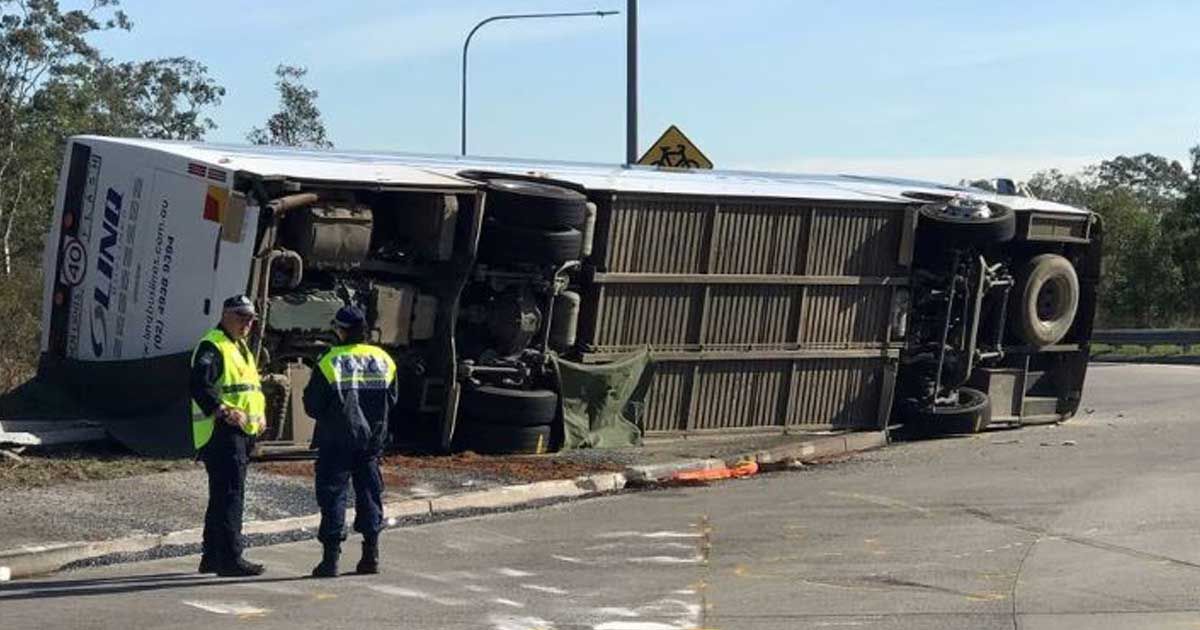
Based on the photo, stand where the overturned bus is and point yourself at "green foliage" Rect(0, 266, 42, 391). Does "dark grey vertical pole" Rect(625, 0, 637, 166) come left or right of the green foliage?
right

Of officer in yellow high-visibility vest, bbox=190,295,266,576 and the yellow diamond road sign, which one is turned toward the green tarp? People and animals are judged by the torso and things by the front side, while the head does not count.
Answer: the yellow diamond road sign

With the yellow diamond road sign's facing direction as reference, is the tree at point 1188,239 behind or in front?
behind

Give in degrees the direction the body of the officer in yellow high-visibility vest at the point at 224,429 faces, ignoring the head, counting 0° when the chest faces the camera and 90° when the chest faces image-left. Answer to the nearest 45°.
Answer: approximately 315°

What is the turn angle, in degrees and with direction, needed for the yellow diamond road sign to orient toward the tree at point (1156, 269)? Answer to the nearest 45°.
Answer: approximately 135° to its left

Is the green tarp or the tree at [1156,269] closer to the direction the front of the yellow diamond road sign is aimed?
the green tarp

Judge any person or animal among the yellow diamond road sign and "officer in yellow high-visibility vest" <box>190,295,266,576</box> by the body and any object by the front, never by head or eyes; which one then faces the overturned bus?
the yellow diamond road sign

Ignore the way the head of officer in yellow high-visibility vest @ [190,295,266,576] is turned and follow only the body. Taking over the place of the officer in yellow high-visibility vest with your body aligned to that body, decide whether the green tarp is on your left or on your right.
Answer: on your left

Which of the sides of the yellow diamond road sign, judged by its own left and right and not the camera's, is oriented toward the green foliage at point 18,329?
right

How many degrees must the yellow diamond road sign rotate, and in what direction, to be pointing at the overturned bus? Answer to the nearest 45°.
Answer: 0° — it already faces it
